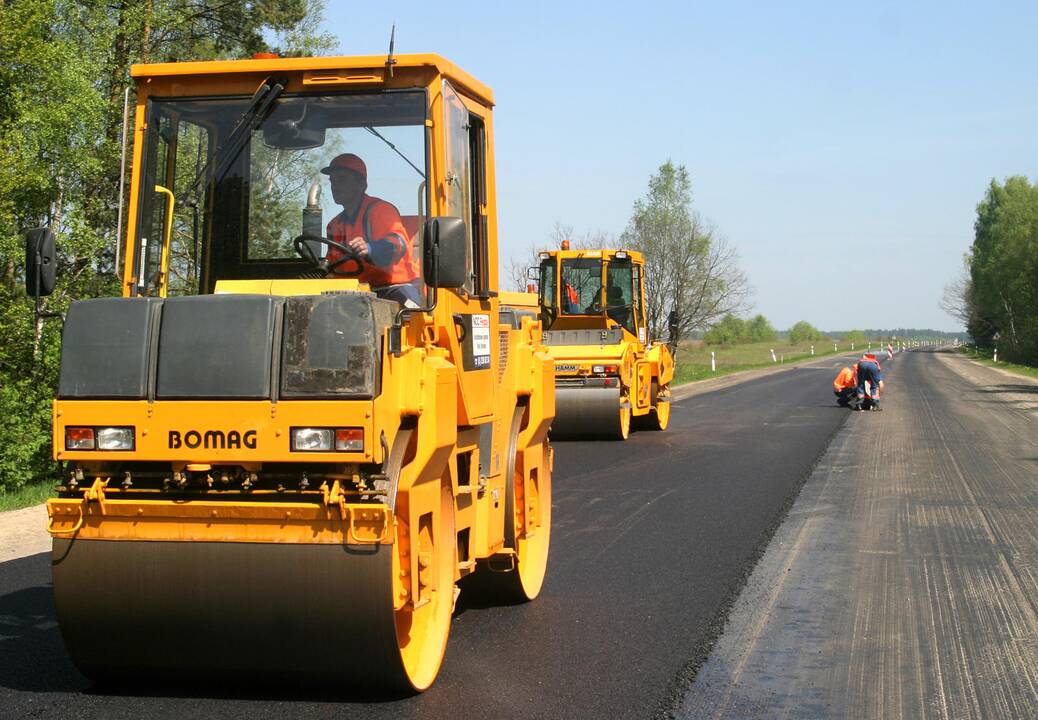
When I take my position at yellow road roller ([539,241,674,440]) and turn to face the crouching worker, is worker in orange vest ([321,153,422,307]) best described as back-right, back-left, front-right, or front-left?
back-right

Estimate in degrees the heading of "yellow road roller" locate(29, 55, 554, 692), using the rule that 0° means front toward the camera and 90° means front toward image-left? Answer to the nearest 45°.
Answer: approximately 45°

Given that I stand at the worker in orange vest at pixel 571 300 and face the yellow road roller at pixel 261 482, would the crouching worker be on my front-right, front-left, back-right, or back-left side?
back-left

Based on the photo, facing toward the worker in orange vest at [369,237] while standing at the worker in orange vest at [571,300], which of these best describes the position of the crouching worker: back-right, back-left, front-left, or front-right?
back-left

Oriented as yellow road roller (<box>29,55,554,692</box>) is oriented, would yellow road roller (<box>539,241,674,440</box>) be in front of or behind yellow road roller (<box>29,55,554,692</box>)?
behind

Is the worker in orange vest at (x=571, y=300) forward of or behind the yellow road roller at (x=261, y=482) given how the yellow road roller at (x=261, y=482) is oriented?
behind

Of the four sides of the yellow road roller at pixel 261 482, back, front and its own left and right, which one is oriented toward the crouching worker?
back
